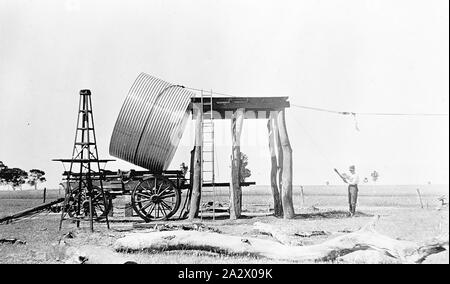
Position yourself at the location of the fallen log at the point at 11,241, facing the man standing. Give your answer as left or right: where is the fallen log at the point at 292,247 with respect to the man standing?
right

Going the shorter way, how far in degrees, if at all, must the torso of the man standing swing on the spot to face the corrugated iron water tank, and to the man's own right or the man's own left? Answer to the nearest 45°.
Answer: approximately 90° to the man's own right

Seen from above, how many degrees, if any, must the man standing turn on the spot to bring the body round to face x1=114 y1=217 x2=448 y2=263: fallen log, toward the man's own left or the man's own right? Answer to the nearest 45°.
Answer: approximately 45° to the man's own left

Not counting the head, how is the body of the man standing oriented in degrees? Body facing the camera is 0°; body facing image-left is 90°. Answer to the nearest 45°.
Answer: approximately 45°

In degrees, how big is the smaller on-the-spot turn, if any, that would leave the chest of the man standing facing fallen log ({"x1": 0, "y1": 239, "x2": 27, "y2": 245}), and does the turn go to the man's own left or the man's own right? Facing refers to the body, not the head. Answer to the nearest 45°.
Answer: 0° — they already face it

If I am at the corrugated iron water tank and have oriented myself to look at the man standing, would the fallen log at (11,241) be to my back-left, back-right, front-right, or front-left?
back-right

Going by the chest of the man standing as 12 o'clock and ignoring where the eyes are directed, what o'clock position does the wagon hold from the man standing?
The wagon is roughly at 1 o'clock from the man standing.
